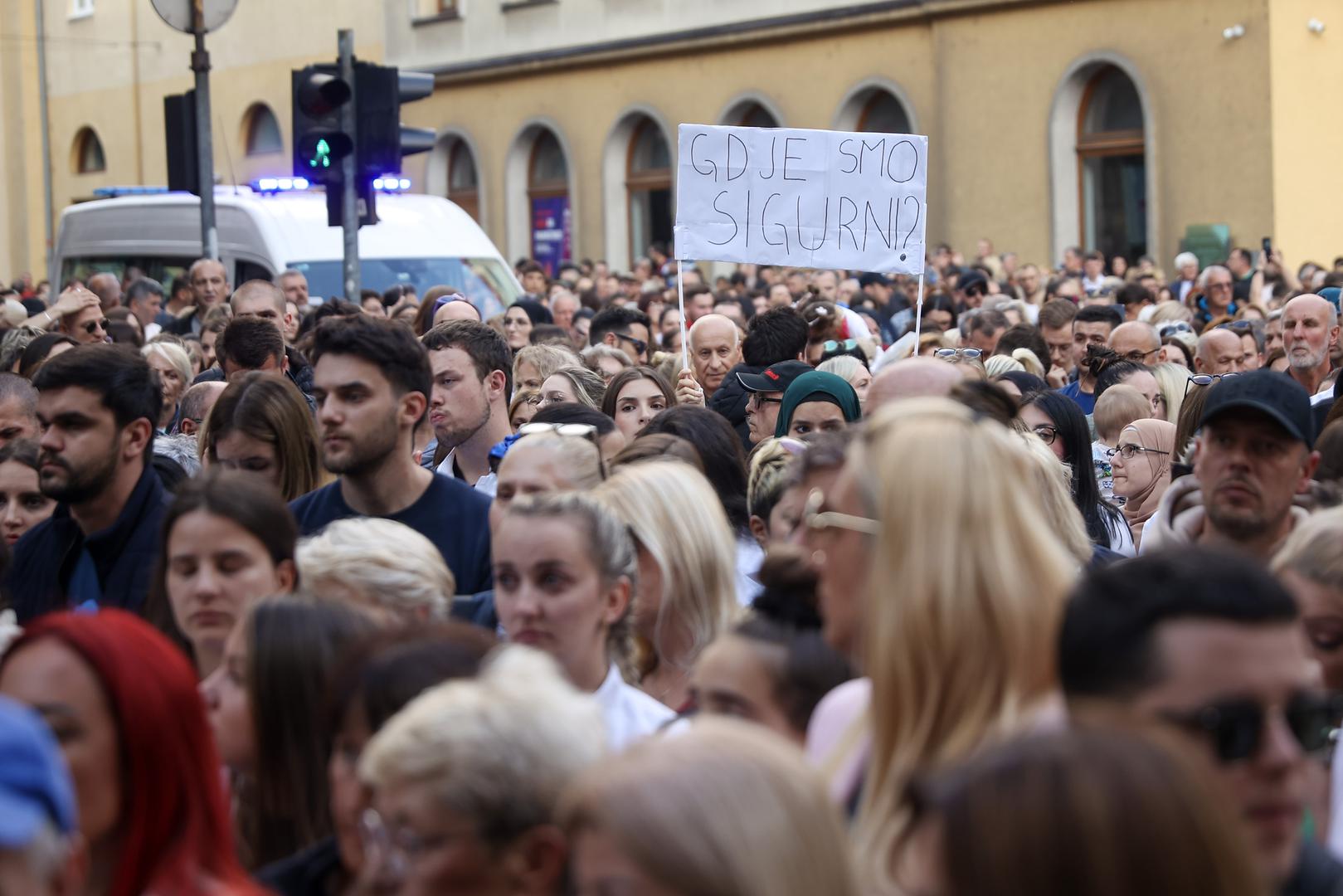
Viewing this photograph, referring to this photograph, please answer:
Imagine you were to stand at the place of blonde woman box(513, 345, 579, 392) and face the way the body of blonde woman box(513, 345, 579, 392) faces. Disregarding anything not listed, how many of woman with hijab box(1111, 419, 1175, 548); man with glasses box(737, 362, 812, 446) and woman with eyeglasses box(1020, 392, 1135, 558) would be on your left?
3

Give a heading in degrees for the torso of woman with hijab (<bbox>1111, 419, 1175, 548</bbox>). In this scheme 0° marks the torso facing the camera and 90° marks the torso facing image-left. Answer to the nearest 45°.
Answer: approximately 45°

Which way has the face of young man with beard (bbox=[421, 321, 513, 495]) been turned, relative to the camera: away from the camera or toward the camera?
toward the camera

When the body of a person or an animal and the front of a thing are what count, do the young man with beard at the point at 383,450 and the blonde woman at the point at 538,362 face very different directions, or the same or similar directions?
same or similar directions

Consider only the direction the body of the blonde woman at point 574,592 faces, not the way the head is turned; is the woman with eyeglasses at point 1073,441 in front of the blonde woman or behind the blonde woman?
behind

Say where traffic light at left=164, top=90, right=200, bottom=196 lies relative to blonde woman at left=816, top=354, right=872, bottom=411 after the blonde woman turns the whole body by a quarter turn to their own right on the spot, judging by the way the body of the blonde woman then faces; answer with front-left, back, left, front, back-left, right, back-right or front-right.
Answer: right

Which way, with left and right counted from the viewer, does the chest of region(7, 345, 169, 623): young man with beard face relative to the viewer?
facing the viewer and to the left of the viewer

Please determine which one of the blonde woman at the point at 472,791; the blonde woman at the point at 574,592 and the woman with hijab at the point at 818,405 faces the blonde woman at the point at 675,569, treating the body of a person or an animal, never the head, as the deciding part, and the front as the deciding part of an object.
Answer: the woman with hijab

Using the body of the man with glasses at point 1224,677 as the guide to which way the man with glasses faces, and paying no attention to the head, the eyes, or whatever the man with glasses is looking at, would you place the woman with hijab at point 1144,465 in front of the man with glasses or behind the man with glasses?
behind

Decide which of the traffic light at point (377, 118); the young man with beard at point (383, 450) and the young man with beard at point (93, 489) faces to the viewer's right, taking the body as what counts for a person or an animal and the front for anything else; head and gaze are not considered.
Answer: the traffic light

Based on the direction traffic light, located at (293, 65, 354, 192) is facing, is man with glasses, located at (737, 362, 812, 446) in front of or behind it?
in front

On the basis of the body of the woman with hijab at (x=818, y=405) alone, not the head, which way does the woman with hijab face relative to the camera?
toward the camera
